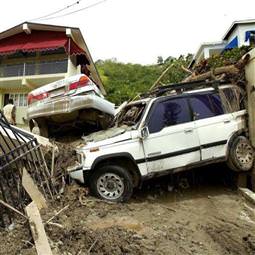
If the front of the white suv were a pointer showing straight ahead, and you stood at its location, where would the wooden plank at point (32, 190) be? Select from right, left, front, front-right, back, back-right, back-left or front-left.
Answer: front-left

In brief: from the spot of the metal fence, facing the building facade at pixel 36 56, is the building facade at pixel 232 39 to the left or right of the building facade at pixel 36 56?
right

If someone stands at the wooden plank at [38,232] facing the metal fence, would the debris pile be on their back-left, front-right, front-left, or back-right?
front-right

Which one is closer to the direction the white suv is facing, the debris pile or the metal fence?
the metal fence

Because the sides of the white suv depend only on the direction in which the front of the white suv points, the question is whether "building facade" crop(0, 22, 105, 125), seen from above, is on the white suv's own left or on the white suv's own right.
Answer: on the white suv's own right

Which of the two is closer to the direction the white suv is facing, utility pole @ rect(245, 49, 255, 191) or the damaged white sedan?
the damaged white sedan

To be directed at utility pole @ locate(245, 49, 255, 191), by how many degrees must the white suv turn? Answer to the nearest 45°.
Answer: approximately 135° to its right

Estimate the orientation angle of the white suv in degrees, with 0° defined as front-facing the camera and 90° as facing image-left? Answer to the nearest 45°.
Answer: approximately 90°

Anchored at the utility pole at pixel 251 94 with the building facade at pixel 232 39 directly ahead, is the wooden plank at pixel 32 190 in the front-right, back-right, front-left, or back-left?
back-left

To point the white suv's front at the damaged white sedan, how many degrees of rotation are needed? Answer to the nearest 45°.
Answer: approximately 45° to its right

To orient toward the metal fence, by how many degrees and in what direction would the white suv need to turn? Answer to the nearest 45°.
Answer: approximately 45° to its left
